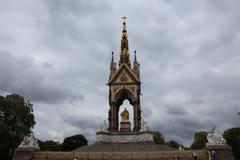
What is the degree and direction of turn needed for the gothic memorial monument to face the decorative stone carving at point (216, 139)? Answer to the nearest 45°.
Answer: approximately 45° to its left

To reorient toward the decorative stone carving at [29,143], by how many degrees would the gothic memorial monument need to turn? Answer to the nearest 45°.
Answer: approximately 45° to its right

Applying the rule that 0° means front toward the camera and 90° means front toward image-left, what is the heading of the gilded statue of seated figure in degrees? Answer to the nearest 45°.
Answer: approximately 0°

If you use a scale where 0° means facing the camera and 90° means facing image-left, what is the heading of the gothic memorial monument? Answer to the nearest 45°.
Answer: approximately 0°

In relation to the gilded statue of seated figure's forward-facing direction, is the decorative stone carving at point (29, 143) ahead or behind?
ahead

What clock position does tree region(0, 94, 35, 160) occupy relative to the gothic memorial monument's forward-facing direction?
The tree is roughly at 3 o'clock from the gothic memorial monument.

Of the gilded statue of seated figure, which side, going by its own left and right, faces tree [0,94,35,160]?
right

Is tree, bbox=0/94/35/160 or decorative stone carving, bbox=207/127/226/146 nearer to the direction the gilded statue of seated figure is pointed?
the decorative stone carving
